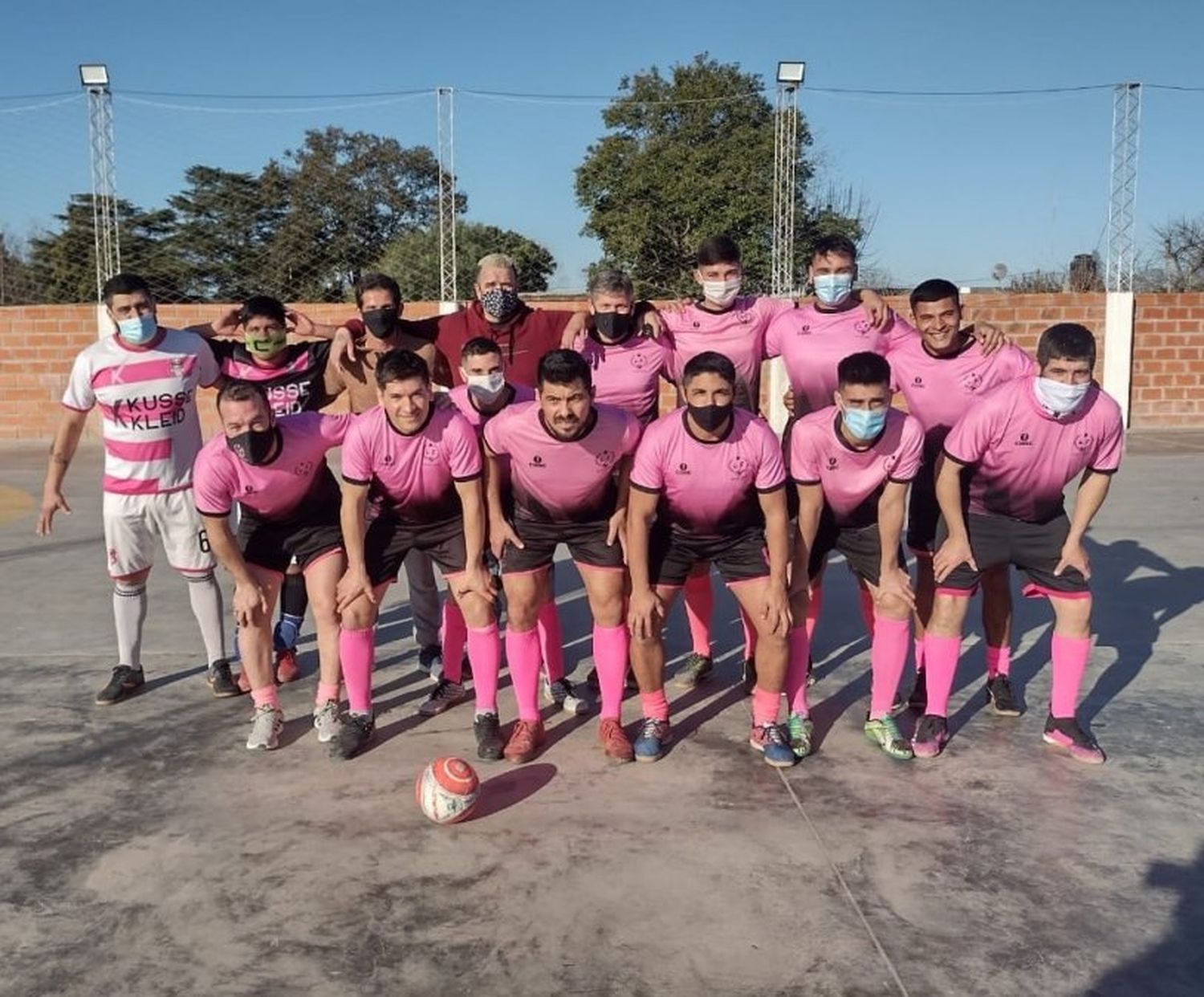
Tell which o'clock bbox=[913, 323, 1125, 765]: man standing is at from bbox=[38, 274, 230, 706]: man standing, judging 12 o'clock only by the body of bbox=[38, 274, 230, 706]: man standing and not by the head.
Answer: bbox=[913, 323, 1125, 765]: man standing is roughly at 10 o'clock from bbox=[38, 274, 230, 706]: man standing.

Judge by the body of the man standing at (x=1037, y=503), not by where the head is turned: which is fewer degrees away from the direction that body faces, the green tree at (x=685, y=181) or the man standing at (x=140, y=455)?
the man standing

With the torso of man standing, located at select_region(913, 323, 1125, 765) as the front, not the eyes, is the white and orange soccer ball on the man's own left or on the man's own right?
on the man's own right

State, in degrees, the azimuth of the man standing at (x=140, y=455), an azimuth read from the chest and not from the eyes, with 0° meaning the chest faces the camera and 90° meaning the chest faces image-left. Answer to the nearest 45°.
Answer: approximately 0°

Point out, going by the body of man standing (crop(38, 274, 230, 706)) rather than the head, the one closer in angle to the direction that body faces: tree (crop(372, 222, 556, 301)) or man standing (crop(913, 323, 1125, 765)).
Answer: the man standing

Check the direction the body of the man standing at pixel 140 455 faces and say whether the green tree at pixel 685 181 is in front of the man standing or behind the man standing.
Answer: behind

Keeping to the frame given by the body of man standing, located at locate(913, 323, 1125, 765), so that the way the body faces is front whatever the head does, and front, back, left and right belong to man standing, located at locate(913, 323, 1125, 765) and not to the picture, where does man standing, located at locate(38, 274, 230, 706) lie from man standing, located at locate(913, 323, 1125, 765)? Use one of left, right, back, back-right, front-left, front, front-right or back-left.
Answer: right

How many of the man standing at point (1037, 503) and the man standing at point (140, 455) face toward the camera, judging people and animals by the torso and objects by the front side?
2

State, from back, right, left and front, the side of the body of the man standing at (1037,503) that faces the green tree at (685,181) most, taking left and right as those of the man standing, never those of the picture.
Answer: back

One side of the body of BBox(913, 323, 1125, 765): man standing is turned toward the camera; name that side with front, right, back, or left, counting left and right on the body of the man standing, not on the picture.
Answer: front

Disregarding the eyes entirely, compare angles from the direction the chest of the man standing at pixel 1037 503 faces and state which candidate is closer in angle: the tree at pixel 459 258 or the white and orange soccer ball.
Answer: the white and orange soccer ball
